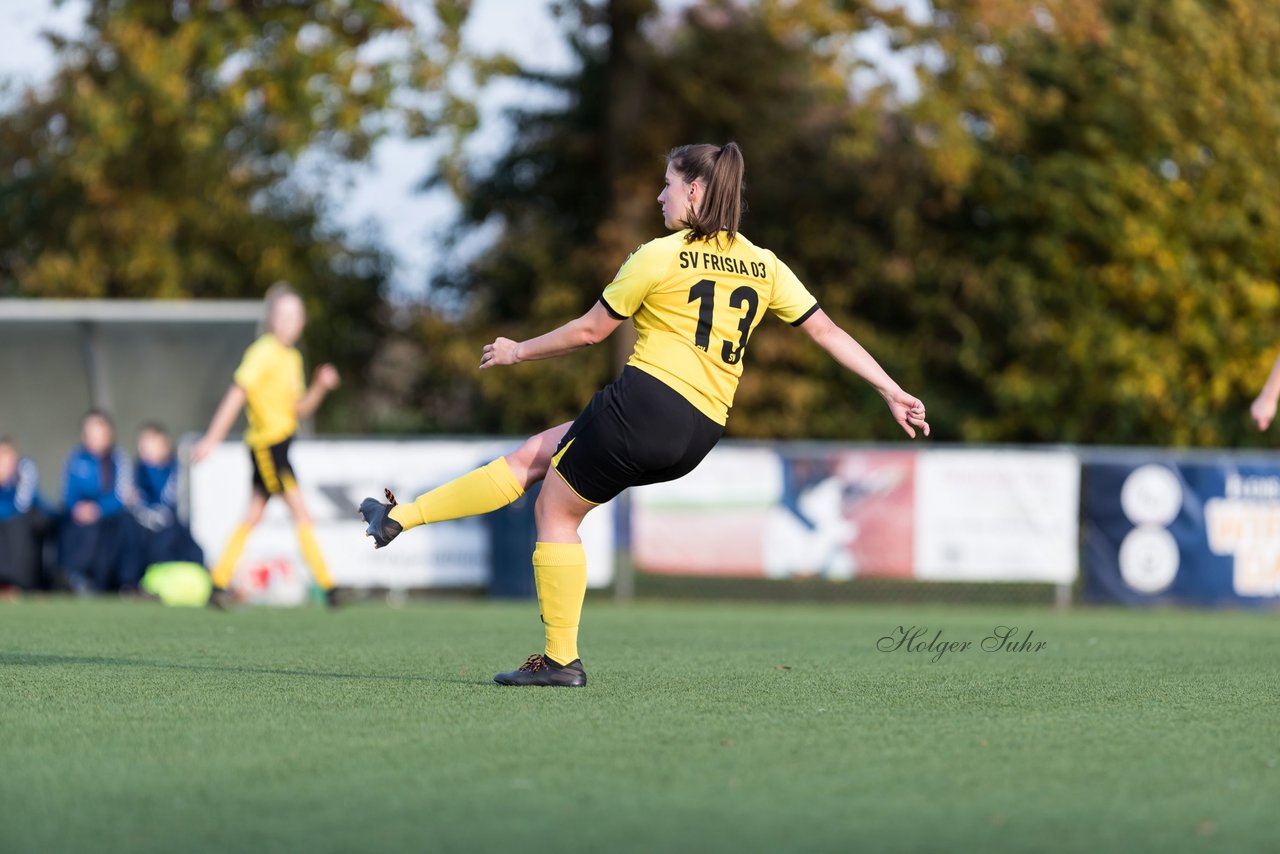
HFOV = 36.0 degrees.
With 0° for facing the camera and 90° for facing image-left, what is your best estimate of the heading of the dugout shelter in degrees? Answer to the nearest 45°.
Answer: approximately 0°

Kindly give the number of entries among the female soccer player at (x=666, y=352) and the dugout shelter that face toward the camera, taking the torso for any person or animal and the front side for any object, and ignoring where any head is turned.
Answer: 1

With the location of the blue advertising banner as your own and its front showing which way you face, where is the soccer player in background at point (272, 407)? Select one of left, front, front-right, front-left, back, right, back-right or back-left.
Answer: front-right

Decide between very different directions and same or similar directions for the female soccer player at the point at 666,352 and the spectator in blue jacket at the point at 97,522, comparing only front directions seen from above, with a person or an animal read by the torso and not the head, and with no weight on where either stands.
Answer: very different directions

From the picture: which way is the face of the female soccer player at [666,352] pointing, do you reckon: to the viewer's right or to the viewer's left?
to the viewer's left

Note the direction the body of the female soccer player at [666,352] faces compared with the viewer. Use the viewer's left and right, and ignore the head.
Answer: facing away from the viewer and to the left of the viewer

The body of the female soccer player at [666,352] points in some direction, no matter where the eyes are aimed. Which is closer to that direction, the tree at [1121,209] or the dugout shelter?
the dugout shelter

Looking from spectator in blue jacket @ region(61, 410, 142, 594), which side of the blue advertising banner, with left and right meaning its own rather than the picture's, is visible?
right

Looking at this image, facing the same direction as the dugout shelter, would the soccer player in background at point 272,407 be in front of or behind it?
in front

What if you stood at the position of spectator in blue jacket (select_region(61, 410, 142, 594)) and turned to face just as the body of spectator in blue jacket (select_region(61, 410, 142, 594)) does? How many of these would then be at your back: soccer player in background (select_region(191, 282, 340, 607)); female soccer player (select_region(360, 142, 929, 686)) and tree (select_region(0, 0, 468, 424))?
1

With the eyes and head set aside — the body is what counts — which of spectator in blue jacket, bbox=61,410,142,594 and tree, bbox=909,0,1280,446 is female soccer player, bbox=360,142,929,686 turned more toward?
the spectator in blue jacket

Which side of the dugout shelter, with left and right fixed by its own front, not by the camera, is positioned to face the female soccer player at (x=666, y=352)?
front

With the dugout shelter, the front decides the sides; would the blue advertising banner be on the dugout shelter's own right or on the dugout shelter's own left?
on the dugout shelter's own left
